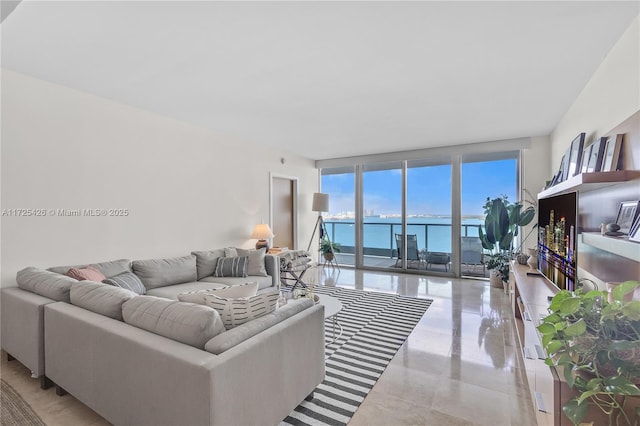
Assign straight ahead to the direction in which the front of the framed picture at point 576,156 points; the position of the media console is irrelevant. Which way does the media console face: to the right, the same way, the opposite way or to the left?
the same way

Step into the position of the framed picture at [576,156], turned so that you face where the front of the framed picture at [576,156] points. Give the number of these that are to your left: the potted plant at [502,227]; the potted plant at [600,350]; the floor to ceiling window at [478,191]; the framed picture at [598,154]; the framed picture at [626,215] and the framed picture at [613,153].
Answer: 4

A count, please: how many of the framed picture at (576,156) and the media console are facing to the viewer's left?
2

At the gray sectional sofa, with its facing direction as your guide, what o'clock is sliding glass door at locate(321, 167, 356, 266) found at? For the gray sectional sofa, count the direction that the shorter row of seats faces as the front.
The sliding glass door is roughly at 12 o'clock from the gray sectional sofa.

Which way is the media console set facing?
to the viewer's left

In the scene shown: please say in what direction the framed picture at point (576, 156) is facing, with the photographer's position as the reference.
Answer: facing to the left of the viewer

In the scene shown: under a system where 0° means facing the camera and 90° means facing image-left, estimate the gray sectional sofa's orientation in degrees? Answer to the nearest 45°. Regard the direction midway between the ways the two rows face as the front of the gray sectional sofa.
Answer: approximately 225°

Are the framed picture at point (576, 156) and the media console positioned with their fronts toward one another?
no

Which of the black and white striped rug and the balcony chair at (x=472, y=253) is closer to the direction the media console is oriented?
the black and white striped rug

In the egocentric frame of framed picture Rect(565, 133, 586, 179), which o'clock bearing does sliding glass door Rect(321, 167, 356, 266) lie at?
The sliding glass door is roughly at 1 o'clock from the framed picture.

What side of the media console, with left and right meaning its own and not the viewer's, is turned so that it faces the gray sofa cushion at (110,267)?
front

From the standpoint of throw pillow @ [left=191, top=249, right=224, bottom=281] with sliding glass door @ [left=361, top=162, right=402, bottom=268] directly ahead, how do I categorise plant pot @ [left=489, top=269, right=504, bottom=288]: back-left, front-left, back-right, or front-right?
front-right

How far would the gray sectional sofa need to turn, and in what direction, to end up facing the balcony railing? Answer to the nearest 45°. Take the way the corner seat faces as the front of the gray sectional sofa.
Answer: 0° — it already faces it

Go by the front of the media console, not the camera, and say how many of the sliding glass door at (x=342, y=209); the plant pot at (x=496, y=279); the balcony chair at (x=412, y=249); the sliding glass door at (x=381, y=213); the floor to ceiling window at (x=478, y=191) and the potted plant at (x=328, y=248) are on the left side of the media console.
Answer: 0

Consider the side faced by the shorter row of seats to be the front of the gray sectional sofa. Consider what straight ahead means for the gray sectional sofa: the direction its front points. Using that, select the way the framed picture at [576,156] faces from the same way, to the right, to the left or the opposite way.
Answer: to the left

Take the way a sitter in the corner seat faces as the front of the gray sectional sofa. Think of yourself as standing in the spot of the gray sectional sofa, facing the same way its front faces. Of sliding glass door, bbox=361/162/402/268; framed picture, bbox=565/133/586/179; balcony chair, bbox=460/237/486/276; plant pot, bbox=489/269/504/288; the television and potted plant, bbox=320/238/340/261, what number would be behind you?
0

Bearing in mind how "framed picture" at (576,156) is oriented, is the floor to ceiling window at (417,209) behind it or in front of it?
in front

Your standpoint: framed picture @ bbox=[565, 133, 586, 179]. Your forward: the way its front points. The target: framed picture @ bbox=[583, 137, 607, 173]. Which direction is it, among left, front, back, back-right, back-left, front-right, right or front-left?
left

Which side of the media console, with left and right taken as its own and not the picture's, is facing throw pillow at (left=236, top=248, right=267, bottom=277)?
front

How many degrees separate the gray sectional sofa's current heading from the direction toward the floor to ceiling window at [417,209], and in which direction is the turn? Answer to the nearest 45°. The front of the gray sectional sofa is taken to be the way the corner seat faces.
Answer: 0° — it already faces it

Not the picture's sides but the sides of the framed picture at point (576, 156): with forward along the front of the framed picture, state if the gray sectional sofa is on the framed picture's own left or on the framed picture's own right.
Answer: on the framed picture's own left
